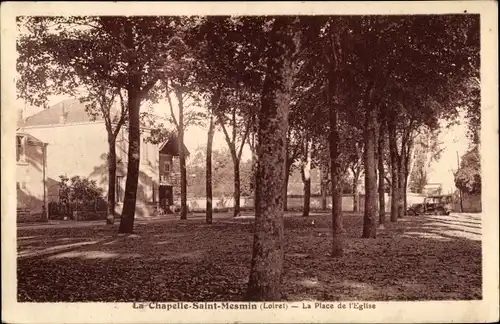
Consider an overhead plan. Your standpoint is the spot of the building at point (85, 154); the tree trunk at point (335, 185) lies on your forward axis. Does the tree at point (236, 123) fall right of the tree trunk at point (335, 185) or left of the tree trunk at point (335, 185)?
left
